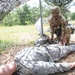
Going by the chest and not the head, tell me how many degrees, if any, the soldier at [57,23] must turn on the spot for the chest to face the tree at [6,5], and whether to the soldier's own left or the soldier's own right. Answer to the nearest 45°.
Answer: approximately 90° to the soldier's own right

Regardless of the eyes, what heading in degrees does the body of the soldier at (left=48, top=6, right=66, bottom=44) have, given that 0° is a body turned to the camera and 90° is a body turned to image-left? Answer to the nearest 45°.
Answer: approximately 0°
